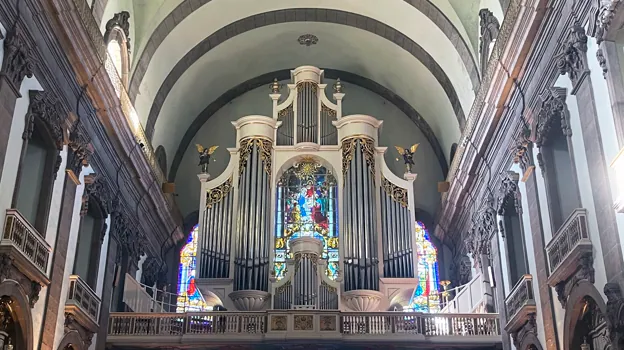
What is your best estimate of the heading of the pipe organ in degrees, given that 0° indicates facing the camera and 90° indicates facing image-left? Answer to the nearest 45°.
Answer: approximately 0°
